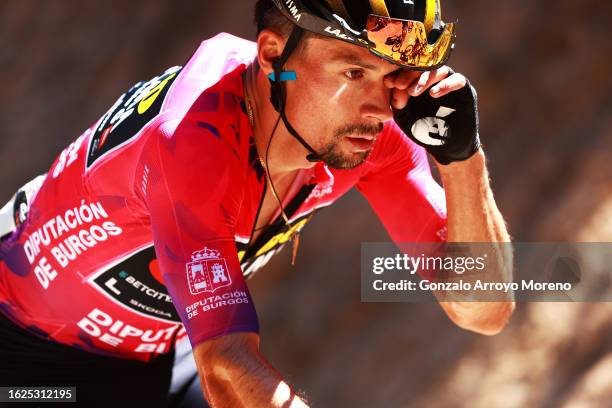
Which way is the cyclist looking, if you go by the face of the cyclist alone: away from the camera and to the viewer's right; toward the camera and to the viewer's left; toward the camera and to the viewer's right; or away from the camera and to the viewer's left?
toward the camera and to the viewer's right

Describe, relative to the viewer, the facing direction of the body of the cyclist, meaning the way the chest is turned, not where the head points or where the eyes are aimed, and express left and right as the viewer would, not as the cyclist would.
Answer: facing the viewer and to the right of the viewer
